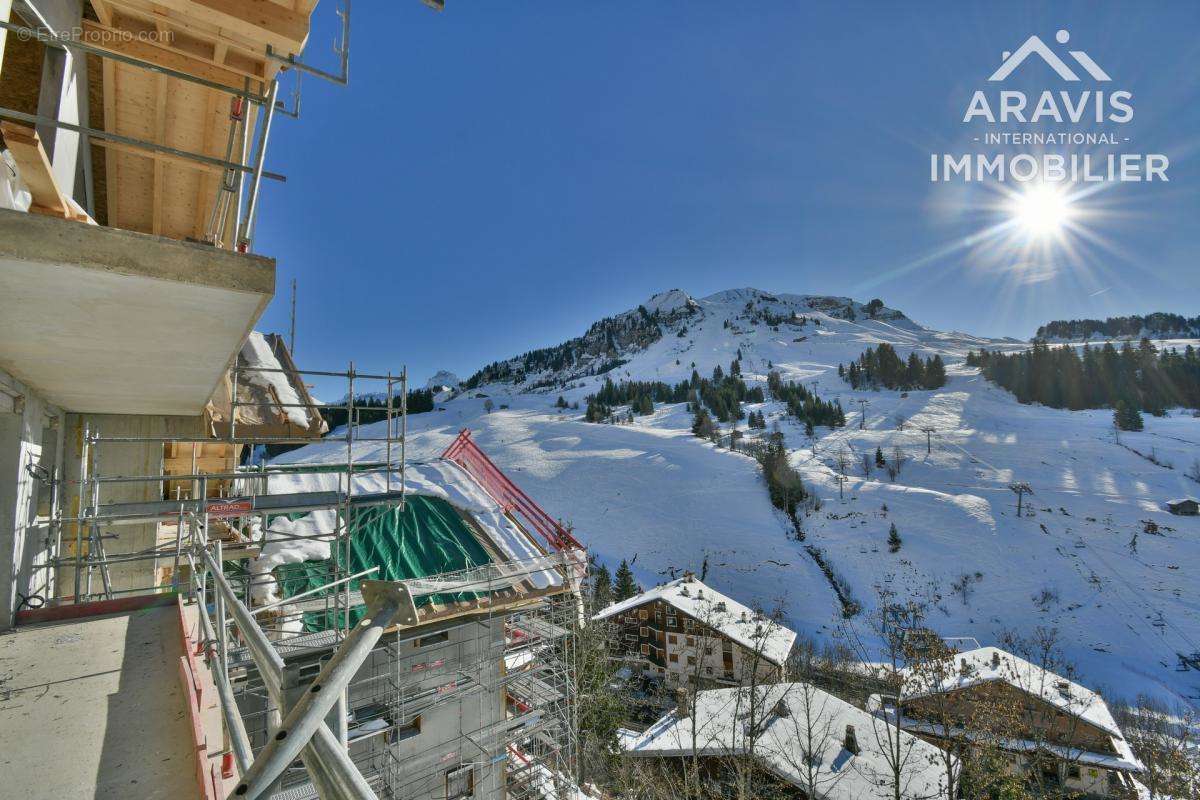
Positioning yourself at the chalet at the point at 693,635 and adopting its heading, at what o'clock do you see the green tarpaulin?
The green tarpaulin is roughly at 11 o'clock from the chalet.

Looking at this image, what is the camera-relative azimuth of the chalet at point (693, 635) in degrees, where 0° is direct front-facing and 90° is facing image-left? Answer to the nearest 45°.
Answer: approximately 45°

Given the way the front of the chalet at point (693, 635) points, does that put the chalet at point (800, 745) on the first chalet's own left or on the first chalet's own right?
on the first chalet's own left

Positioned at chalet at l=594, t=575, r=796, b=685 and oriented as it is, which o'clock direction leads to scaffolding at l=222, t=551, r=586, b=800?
The scaffolding is roughly at 11 o'clock from the chalet.

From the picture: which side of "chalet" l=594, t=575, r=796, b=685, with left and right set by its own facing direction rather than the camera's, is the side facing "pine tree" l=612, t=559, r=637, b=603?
right
